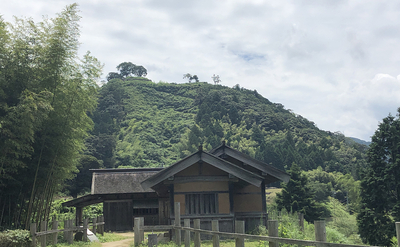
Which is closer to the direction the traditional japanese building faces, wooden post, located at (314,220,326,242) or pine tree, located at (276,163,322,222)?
the wooden post

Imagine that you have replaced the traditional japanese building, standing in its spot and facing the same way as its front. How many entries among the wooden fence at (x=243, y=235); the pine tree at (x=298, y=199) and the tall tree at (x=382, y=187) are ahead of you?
1

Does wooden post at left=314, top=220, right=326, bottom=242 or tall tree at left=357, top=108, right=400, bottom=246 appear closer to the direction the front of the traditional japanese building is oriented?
the wooden post

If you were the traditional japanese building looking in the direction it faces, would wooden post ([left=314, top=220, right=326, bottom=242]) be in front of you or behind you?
in front

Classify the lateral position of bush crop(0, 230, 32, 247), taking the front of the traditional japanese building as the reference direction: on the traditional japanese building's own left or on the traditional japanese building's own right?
on the traditional japanese building's own right

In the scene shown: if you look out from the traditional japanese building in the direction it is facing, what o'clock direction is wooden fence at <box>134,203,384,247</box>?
The wooden fence is roughly at 12 o'clock from the traditional japanese building.

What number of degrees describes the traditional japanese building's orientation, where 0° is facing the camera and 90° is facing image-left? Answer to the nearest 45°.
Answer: approximately 0°

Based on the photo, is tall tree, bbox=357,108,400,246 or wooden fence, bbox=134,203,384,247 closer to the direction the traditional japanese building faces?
the wooden fence

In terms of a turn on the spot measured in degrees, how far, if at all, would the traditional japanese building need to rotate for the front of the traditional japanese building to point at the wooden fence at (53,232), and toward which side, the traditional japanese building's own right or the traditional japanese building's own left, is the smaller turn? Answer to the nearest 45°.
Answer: approximately 90° to the traditional japanese building's own right
